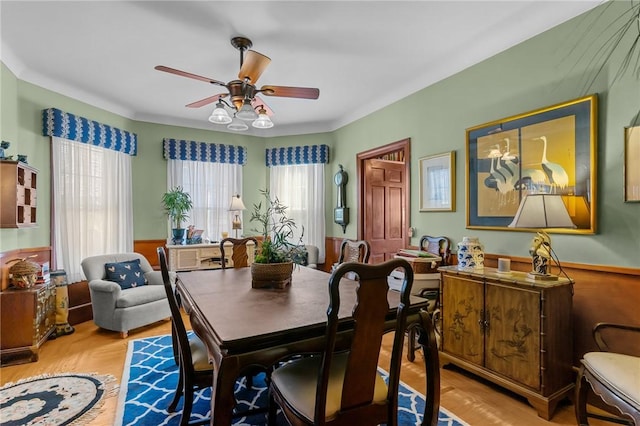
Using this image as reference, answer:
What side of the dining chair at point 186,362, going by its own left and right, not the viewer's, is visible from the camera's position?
right

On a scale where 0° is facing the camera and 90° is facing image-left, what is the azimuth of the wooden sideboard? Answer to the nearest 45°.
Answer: approximately 45°

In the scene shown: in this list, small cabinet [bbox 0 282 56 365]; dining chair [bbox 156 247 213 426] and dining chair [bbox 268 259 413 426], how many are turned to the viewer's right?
2

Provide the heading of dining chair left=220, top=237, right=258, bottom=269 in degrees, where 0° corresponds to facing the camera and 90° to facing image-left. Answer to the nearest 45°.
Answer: approximately 0°

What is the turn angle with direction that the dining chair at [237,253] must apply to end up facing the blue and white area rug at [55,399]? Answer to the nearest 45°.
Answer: approximately 45° to its right

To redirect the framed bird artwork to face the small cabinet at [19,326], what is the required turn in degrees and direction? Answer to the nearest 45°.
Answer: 0° — it already faces it

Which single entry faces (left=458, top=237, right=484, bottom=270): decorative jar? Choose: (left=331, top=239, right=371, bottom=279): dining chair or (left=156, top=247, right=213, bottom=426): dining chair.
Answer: (left=156, top=247, right=213, bottom=426): dining chair

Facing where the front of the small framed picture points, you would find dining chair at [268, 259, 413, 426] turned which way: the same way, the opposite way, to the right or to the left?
to the right

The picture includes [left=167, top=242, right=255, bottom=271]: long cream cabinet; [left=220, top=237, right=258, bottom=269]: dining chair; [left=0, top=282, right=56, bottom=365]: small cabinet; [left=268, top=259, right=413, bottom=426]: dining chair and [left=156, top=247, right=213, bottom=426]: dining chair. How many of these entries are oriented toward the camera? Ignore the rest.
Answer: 2

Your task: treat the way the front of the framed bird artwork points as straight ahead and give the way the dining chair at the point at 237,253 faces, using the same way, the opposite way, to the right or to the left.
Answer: to the left

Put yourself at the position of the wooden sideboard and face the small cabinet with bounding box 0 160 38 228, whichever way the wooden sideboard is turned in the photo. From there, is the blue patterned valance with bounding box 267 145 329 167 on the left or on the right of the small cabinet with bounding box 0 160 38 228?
right

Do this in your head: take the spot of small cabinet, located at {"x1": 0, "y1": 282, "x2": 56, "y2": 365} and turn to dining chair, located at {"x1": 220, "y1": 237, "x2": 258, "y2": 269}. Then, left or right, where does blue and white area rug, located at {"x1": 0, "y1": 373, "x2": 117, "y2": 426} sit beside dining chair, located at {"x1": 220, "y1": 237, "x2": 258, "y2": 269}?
right
